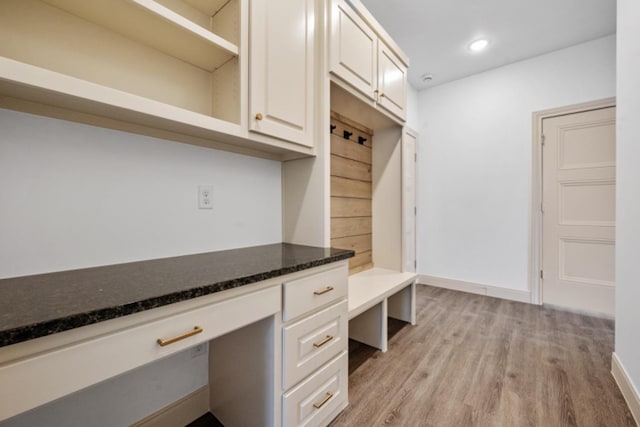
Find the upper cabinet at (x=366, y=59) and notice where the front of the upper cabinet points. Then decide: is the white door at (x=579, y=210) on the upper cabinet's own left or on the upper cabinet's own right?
on the upper cabinet's own left

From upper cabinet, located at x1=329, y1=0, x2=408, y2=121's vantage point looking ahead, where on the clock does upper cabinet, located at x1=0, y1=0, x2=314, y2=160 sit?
upper cabinet, located at x1=0, y1=0, x2=314, y2=160 is roughly at 3 o'clock from upper cabinet, located at x1=329, y1=0, x2=408, y2=121.

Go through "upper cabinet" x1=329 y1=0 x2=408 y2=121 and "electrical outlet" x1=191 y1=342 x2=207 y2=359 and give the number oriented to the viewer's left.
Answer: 0

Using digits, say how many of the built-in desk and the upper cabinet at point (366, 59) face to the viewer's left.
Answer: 0

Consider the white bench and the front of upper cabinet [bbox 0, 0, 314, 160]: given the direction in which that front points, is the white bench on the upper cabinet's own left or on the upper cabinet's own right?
on the upper cabinet's own left

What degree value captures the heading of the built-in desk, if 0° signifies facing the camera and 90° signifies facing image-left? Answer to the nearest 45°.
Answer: approximately 315°

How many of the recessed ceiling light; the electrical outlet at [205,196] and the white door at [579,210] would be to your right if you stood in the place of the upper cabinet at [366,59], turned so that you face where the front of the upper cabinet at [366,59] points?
1

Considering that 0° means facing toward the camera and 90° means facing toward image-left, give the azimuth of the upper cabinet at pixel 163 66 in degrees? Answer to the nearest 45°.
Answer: approximately 315°

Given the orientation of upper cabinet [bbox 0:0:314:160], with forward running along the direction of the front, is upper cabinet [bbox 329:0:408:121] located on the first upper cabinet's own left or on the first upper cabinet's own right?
on the first upper cabinet's own left
